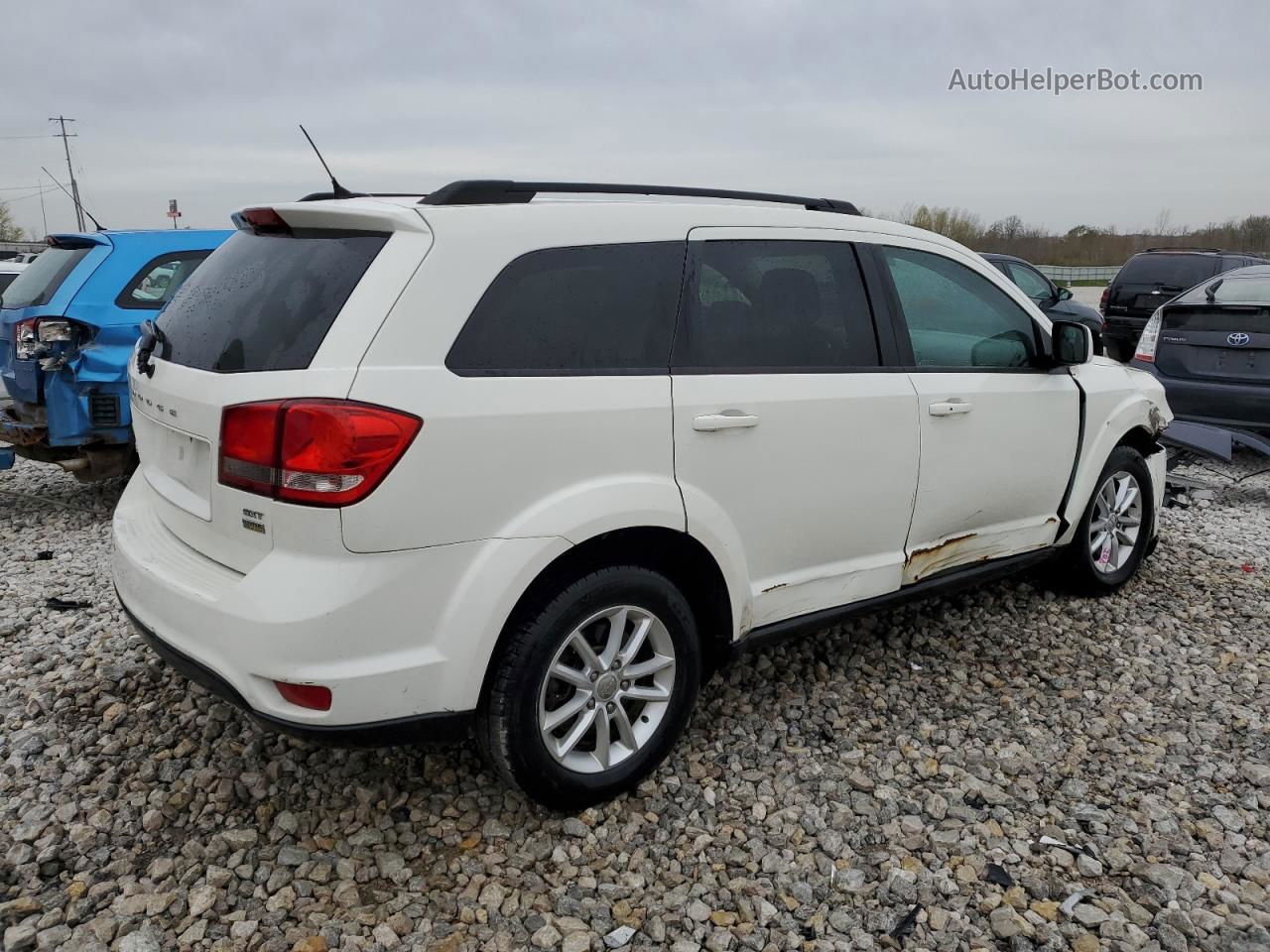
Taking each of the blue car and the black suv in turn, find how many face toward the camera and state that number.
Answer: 0

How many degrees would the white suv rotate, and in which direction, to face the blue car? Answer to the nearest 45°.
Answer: approximately 90° to its left

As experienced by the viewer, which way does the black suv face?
facing away from the viewer and to the right of the viewer

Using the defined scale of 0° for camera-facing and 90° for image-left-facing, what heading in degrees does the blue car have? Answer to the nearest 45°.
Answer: approximately 225°

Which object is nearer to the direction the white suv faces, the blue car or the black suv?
the black suv

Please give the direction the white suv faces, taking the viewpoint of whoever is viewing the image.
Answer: facing away from the viewer and to the right of the viewer

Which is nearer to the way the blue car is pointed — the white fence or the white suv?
the white fence

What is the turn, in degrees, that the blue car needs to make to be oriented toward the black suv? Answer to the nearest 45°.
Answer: approximately 45° to its right

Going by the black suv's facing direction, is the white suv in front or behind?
behind

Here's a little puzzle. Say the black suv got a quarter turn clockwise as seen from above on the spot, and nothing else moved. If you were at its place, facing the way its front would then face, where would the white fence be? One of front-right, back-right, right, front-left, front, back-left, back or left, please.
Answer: back-left

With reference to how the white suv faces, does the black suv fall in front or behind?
in front

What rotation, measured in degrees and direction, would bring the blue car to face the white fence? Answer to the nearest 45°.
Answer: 0° — it already faces it

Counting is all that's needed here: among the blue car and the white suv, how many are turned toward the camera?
0

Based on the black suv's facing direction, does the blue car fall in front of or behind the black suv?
behind
